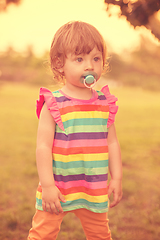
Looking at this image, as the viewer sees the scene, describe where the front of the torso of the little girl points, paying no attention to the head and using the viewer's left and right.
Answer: facing the viewer and to the right of the viewer
